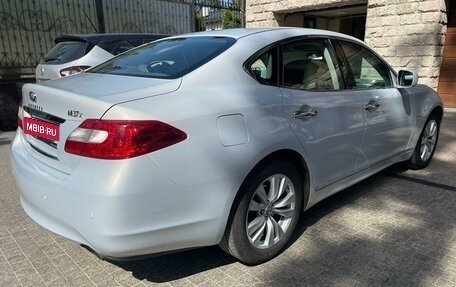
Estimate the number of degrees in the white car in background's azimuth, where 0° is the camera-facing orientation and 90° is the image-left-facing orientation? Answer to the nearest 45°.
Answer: approximately 225°

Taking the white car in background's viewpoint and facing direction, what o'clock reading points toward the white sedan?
The white sedan is roughly at 4 o'clock from the white car in background.

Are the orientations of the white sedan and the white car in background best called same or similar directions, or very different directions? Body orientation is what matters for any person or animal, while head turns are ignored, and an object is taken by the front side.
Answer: same or similar directions

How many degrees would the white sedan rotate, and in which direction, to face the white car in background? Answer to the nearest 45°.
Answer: approximately 90° to its left

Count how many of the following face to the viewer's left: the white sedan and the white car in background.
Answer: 0

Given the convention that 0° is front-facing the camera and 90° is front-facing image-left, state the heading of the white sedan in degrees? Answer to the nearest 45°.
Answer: approximately 225°
